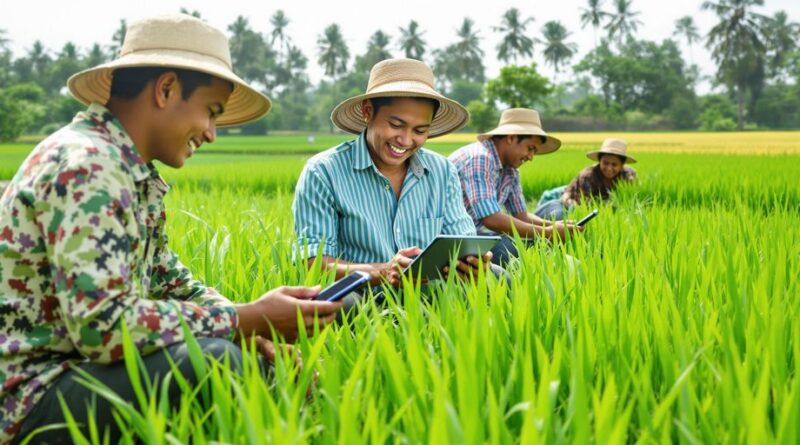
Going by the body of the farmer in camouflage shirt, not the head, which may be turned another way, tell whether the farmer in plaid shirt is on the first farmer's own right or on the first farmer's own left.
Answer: on the first farmer's own left

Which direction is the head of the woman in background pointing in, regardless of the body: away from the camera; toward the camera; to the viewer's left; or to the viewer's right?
toward the camera

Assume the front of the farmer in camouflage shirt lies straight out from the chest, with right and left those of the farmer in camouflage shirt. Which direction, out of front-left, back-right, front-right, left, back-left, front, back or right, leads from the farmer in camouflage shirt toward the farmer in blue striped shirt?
front-left

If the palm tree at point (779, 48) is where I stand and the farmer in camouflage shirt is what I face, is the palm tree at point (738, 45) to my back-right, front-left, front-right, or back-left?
front-right

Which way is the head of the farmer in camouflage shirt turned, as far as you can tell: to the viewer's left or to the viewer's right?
to the viewer's right

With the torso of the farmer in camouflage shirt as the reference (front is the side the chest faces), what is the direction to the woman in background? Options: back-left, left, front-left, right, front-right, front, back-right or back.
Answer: front-left

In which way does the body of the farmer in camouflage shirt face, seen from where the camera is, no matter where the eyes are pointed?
to the viewer's right
